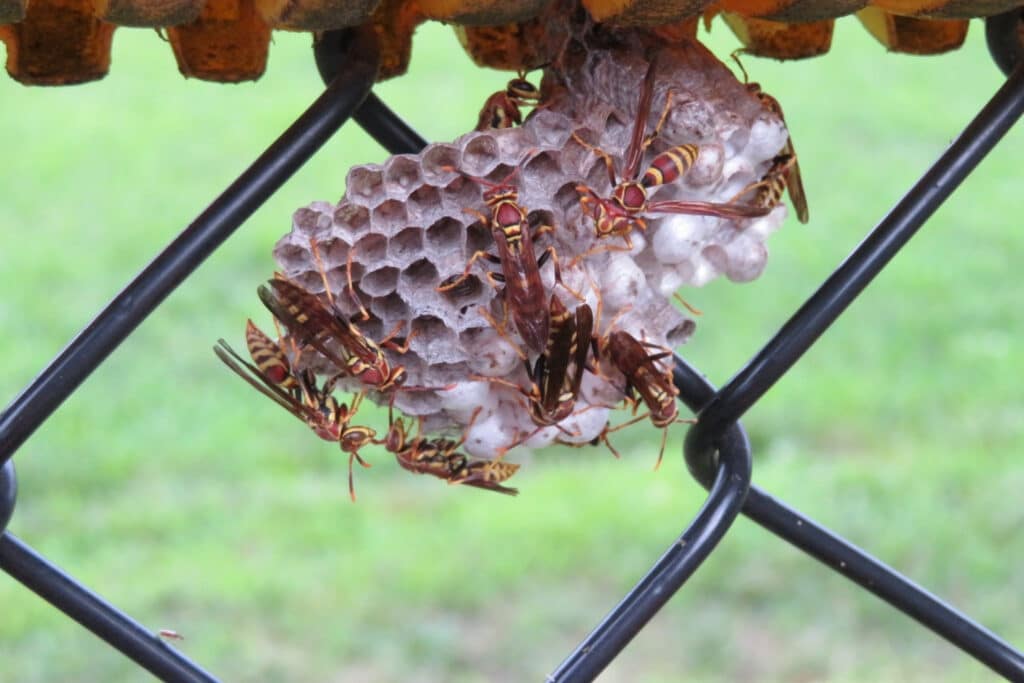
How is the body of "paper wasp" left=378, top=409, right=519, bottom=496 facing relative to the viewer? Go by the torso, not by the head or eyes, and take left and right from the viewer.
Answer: facing to the left of the viewer
